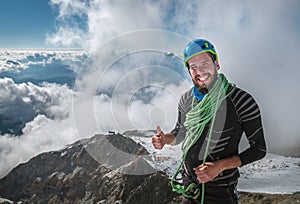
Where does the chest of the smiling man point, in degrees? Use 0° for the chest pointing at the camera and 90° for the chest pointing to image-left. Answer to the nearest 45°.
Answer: approximately 45°
